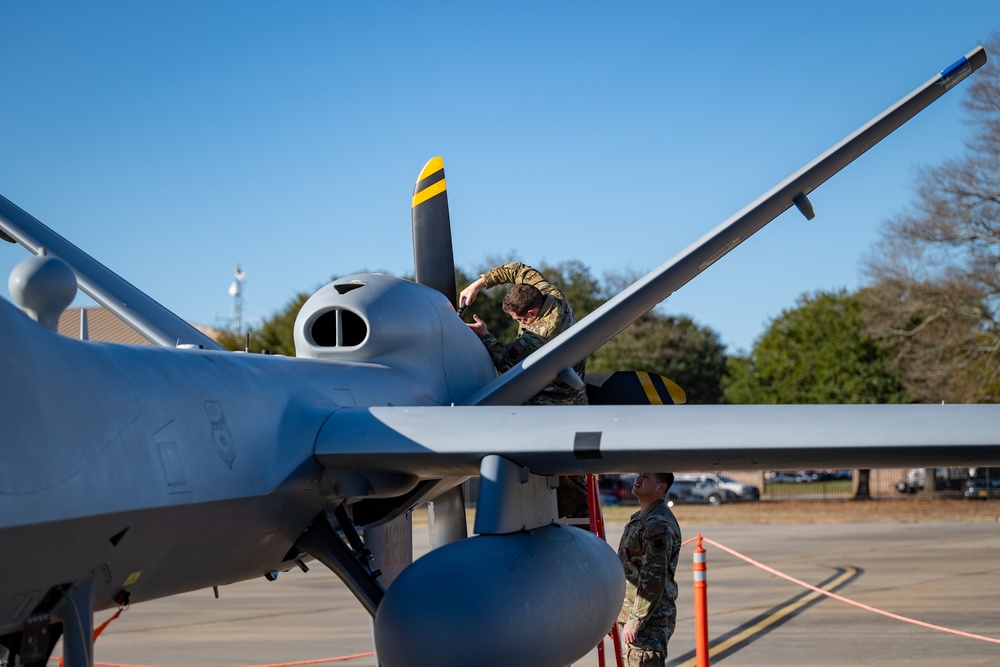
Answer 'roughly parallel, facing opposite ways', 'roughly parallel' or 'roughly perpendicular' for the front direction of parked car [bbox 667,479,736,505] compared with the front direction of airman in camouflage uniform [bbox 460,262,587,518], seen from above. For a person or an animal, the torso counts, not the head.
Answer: roughly parallel, facing opposite ways

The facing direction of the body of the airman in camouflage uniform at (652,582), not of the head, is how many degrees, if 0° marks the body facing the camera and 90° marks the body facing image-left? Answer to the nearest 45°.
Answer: approximately 90°

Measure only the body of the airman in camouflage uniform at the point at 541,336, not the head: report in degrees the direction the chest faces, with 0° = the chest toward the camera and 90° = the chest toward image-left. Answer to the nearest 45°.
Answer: approximately 90°

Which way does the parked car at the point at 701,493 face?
to the viewer's right

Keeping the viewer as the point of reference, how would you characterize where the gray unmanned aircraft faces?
facing the viewer and to the left of the viewer

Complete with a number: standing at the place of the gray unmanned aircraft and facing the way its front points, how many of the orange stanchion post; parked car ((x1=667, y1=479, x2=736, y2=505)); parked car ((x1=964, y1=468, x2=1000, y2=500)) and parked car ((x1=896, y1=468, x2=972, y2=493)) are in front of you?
0

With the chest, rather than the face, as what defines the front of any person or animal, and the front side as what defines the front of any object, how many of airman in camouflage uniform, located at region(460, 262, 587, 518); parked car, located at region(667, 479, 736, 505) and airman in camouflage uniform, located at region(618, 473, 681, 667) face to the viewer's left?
2

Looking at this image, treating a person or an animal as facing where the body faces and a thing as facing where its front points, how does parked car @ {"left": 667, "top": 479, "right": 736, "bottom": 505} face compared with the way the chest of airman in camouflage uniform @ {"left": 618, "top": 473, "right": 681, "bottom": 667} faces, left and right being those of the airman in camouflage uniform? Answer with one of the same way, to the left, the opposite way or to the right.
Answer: the opposite way

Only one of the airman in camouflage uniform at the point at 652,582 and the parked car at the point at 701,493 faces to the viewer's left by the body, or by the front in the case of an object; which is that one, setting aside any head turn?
the airman in camouflage uniform

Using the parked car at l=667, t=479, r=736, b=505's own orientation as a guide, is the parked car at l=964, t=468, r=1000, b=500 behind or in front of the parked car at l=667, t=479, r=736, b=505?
in front

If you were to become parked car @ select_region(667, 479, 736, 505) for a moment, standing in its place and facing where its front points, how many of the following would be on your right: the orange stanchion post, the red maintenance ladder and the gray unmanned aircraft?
3

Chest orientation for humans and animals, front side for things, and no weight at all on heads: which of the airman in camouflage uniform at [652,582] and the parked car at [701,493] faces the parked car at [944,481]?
the parked car at [701,493]

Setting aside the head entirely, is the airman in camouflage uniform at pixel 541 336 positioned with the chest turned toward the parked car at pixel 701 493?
no

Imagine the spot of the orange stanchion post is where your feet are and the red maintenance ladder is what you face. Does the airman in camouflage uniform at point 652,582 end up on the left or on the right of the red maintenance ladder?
left
